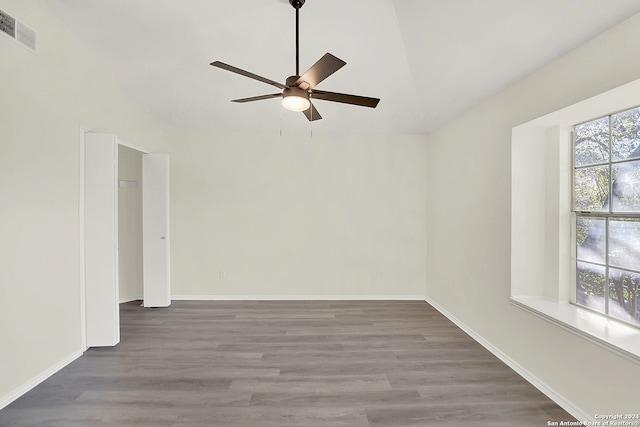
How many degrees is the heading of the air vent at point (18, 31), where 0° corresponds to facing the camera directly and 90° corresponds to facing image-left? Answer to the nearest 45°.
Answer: approximately 315°

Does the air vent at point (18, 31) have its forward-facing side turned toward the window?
yes

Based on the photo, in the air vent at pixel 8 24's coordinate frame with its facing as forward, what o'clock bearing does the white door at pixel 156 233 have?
The white door is roughly at 9 o'clock from the air vent.

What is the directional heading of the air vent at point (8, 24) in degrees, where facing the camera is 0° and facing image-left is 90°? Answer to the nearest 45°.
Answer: approximately 315°

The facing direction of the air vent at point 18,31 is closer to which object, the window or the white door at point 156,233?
the window

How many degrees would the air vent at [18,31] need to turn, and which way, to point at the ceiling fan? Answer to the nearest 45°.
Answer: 0° — it already faces it

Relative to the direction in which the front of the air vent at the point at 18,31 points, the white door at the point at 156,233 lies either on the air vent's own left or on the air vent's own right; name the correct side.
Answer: on the air vent's own left
